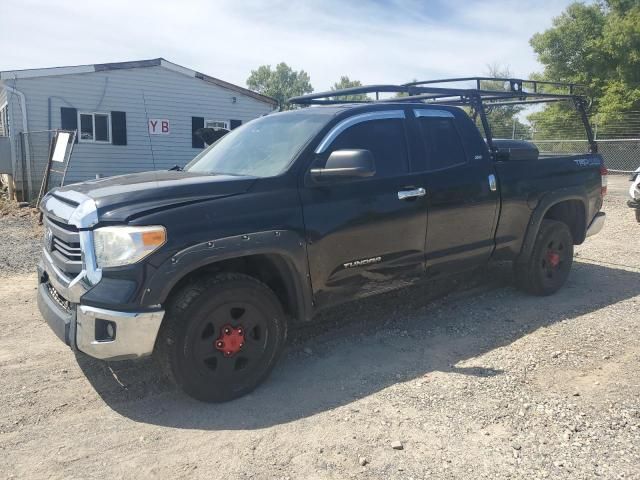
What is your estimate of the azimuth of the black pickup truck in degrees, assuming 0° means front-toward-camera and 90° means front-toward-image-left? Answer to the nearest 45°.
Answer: approximately 45°

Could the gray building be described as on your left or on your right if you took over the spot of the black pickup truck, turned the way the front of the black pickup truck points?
on your right

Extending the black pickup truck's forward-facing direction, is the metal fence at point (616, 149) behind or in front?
behind

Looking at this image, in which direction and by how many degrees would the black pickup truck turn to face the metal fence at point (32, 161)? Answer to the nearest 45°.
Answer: approximately 90° to its right

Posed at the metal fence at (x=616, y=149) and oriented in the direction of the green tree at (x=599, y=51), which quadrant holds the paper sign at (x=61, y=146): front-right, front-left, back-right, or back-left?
back-left

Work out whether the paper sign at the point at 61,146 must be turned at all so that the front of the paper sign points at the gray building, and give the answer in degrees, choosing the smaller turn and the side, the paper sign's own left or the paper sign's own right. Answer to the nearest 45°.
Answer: approximately 180°

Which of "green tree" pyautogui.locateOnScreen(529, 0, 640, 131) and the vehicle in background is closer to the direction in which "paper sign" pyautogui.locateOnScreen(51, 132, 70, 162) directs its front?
the vehicle in background

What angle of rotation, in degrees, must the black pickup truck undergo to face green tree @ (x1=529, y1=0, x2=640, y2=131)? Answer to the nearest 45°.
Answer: approximately 180°

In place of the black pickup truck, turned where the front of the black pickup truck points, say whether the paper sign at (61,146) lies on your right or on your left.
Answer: on your right

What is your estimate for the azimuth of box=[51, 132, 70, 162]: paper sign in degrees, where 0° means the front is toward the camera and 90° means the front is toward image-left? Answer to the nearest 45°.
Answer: approximately 0°

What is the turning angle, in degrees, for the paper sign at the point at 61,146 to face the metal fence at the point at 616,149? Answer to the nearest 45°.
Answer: approximately 90° to its left

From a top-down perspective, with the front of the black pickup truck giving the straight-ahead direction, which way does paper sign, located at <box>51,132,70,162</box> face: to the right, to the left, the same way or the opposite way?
to the left
